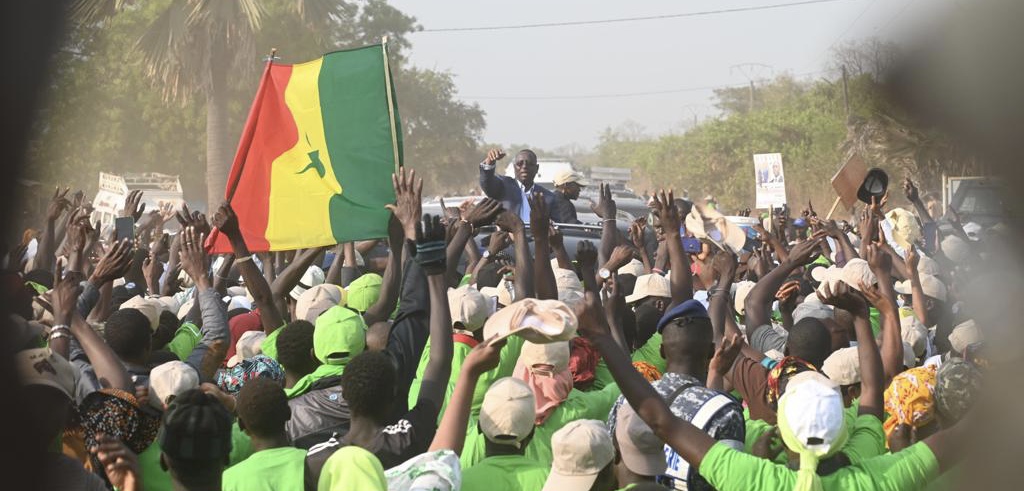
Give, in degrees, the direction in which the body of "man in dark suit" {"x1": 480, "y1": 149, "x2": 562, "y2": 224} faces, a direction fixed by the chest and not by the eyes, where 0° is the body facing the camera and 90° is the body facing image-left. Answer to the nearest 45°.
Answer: approximately 0°

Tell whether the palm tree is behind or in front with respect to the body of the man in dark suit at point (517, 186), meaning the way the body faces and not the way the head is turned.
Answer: behind
